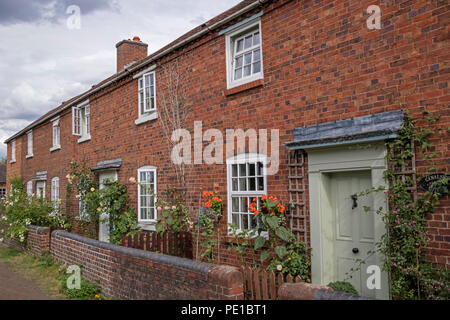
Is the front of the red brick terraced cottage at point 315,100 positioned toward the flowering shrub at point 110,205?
no

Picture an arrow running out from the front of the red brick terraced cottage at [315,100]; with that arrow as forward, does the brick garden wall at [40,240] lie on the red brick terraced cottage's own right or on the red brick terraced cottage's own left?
on the red brick terraced cottage's own right

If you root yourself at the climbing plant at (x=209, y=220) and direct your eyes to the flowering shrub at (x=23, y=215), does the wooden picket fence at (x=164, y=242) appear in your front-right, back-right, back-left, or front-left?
front-left

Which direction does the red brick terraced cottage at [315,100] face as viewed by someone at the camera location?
facing the viewer and to the left of the viewer

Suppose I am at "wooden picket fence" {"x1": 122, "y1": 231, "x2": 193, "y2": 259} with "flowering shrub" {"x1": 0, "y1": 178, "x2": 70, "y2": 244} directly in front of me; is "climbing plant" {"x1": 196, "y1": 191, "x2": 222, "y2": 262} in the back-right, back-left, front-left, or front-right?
back-right

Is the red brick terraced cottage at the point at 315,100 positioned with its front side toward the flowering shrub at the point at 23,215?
no

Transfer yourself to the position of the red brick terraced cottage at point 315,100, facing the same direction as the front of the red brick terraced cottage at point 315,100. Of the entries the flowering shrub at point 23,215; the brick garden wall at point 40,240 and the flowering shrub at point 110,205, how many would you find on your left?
0

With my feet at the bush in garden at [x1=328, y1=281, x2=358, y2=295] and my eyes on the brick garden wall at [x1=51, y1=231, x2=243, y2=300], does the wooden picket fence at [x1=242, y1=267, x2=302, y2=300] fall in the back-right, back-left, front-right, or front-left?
front-left
